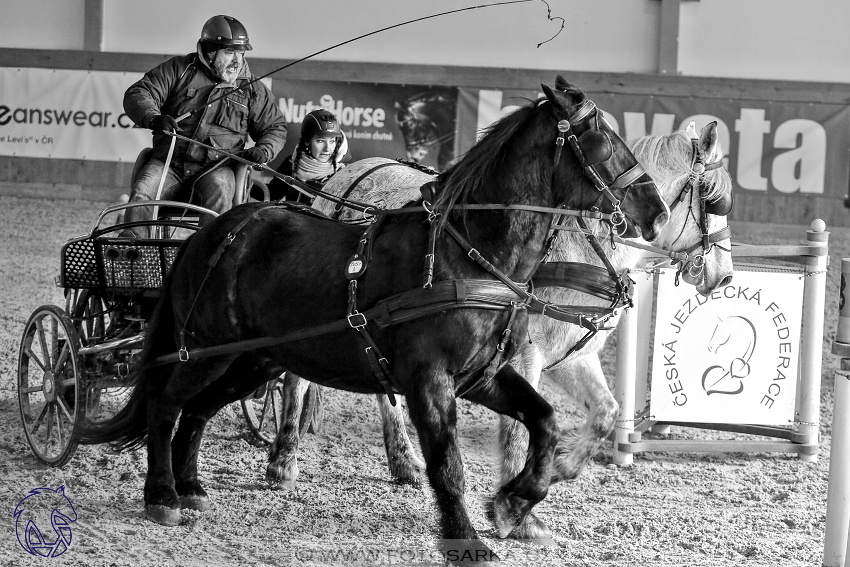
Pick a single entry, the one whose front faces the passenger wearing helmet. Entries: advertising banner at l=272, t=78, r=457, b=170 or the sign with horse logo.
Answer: the advertising banner

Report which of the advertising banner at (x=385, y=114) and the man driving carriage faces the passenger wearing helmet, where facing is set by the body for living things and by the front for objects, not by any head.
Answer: the advertising banner

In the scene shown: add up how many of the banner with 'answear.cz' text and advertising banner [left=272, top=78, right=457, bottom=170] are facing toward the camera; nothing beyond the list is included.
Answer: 2

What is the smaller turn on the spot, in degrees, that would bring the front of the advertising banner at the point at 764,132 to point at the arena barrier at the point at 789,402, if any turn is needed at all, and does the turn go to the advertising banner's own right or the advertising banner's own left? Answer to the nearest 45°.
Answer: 0° — it already faces it

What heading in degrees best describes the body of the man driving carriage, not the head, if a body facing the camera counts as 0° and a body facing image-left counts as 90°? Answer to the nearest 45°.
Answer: approximately 315°

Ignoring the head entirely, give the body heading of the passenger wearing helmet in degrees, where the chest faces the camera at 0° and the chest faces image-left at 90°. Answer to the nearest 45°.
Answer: approximately 315°

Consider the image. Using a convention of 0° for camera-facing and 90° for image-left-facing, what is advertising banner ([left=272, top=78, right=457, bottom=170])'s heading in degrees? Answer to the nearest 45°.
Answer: approximately 0°
